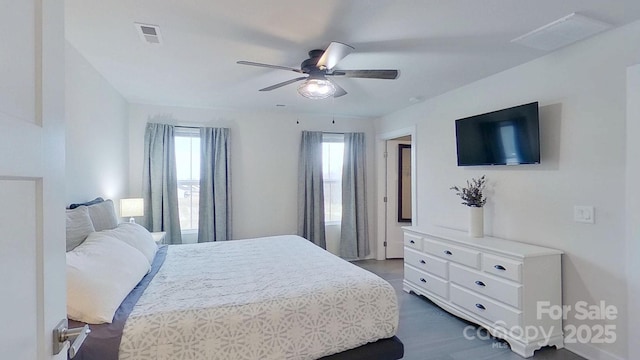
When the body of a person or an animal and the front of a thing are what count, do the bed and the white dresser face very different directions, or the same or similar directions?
very different directions

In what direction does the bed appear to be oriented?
to the viewer's right

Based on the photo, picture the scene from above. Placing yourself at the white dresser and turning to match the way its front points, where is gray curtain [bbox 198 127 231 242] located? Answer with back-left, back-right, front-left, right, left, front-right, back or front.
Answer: front-right

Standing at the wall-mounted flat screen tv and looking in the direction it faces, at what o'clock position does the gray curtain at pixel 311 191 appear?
The gray curtain is roughly at 2 o'clock from the wall-mounted flat screen tv.

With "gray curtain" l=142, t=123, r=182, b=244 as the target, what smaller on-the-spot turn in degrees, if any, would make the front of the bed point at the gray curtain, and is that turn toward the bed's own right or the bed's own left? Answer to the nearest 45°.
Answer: approximately 90° to the bed's own left

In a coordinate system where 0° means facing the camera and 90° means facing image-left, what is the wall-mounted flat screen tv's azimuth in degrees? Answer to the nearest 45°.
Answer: approximately 45°

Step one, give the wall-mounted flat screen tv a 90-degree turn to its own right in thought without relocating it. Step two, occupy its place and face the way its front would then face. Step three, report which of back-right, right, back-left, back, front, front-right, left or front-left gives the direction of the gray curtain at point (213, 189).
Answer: front-left

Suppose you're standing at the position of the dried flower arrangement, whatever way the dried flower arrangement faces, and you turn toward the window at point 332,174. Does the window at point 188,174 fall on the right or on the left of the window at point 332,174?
left

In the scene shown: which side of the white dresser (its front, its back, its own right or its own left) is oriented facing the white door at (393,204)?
right

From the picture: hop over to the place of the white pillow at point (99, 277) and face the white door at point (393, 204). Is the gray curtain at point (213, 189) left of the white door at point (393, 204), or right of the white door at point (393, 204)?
left

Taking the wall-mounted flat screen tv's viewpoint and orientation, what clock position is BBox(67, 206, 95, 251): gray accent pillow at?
The gray accent pillow is roughly at 12 o'clock from the wall-mounted flat screen tv.

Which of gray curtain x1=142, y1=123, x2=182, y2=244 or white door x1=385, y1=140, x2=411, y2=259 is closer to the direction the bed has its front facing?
the white door

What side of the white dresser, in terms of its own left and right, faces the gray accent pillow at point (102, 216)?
front

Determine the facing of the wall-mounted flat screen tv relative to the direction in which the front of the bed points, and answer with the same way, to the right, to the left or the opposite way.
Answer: the opposite way

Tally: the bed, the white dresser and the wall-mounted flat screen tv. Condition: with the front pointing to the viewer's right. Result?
1
